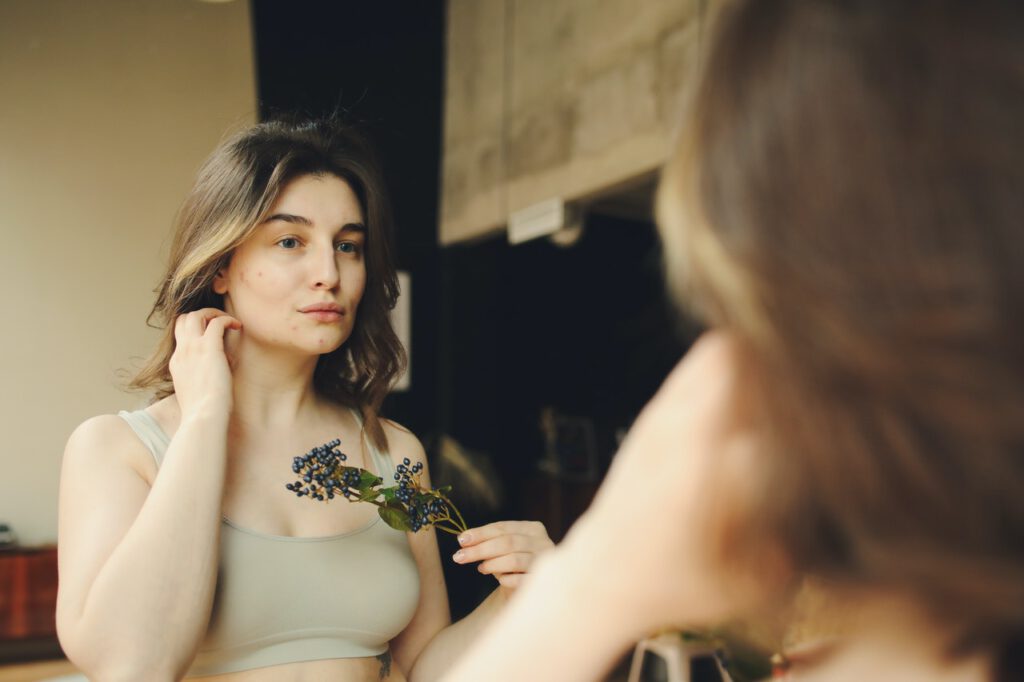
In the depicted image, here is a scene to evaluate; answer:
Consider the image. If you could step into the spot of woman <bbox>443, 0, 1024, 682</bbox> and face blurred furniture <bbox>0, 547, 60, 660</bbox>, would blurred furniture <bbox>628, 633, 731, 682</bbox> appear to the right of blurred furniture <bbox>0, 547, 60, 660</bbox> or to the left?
right

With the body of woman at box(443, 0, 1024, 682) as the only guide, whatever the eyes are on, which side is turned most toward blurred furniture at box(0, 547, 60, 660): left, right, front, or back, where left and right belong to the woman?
front

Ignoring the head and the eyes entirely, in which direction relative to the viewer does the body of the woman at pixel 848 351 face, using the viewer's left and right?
facing away from the viewer and to the left of the viewer

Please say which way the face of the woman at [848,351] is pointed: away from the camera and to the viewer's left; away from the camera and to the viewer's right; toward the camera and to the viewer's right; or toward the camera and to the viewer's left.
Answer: away from the camera and to the viewer's left

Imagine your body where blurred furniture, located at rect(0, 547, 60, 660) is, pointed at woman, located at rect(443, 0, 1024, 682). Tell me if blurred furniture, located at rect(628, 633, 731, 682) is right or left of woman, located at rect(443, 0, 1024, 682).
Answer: left

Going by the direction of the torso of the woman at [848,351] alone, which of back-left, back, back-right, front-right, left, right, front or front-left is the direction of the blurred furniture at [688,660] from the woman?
front-right
